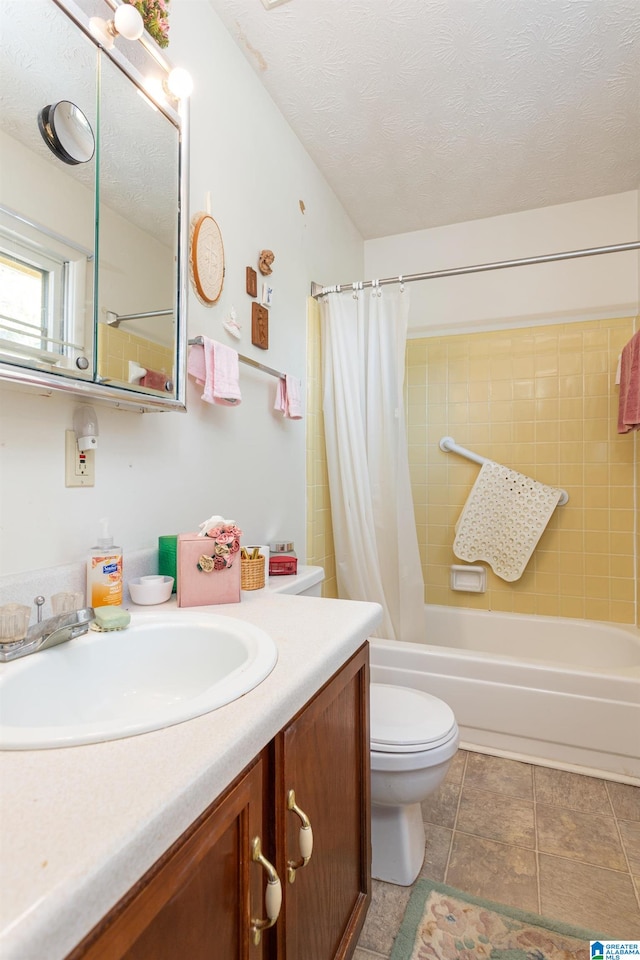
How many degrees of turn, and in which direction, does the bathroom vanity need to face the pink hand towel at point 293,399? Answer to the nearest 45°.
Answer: approximately 135° to its left

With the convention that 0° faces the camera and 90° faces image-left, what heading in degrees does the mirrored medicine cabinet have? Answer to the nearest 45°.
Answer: approximately 315°

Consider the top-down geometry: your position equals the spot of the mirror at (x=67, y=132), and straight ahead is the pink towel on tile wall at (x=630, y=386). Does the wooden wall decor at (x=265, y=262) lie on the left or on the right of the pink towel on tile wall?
left

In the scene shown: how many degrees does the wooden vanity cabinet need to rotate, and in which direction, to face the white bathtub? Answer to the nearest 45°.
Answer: approximately 90° to its left

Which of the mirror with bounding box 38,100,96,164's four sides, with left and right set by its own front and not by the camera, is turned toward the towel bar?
left

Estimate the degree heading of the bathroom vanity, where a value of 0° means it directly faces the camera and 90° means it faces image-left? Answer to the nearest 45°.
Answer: approximately 315°

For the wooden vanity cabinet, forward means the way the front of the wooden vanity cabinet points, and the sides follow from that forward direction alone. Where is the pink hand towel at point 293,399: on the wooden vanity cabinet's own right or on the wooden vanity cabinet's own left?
on the wooden vanity cabinet's own left

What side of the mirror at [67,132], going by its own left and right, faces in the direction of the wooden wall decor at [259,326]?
left

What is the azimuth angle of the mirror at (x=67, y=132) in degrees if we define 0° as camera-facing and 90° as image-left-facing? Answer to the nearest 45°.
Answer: approximately 315°
